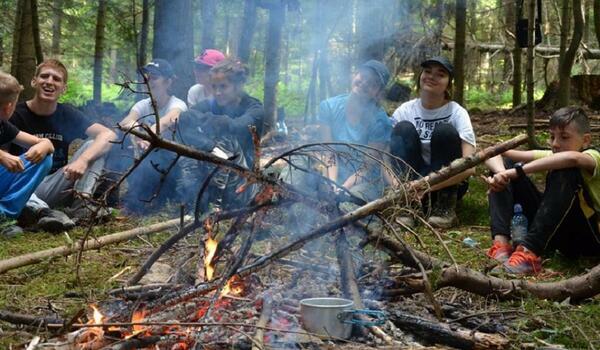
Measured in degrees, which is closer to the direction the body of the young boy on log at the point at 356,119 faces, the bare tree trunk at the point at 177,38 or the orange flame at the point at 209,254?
the orange flame

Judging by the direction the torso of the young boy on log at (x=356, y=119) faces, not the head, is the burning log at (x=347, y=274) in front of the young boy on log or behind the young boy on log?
in front

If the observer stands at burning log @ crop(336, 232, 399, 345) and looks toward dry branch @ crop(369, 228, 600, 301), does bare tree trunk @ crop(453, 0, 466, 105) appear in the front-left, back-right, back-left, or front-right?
front-left

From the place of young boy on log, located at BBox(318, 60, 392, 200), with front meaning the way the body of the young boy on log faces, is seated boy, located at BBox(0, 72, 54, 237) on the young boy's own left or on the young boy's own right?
on the young boy's own right

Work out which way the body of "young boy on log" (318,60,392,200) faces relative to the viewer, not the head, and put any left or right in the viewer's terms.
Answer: facing the viewer

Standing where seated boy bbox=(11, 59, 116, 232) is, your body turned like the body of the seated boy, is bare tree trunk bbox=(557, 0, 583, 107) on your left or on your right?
on your left

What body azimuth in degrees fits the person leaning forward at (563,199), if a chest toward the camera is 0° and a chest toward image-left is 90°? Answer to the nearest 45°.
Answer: approximately 45°

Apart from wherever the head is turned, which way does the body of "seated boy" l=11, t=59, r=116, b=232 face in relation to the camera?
toward the camera

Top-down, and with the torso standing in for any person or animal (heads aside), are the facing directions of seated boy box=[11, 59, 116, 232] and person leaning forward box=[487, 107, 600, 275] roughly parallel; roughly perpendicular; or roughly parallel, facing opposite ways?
roughly perpendicular

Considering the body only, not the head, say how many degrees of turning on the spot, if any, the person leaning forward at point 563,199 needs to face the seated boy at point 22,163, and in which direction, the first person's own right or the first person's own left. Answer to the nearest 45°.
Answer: approximately 45° to the first person's own right

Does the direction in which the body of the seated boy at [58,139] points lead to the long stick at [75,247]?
yes
